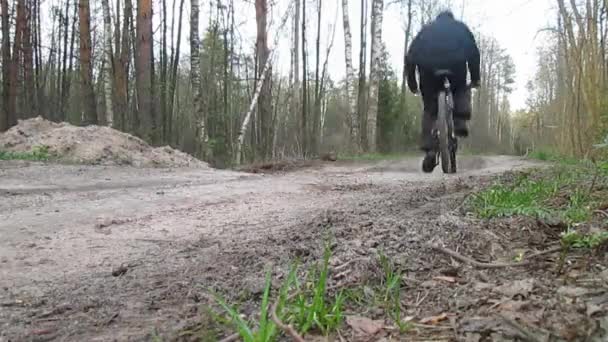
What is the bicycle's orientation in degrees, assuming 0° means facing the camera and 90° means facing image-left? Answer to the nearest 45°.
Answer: approximately 180°

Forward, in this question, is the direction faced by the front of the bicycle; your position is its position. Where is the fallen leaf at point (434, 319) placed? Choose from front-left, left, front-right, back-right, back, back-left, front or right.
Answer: back

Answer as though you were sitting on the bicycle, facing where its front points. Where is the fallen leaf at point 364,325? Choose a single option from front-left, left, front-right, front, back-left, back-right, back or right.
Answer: back

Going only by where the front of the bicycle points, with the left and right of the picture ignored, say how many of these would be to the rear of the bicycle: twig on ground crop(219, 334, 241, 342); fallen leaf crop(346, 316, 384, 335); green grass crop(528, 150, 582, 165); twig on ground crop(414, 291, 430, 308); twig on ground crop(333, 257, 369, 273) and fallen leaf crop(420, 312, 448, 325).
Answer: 5

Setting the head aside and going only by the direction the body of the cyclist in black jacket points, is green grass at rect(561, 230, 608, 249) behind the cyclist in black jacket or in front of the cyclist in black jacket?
behind

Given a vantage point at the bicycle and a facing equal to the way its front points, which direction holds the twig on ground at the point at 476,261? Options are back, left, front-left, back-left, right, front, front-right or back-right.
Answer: back

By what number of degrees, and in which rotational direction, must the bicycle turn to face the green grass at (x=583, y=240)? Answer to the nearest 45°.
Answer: approximately 180°

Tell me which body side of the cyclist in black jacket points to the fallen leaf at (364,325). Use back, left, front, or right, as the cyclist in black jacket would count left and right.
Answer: back

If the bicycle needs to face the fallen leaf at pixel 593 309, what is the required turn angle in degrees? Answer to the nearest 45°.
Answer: approximately 180°

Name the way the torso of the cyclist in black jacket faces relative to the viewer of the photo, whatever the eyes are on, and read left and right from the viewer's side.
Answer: facing away from the viewer

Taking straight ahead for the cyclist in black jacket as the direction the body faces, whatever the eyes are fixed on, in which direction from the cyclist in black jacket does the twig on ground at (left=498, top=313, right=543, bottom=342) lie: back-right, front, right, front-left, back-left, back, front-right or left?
back

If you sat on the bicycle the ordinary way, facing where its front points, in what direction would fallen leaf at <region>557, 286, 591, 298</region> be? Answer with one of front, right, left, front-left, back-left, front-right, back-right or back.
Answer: back

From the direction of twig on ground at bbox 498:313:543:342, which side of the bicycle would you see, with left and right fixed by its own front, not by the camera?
back

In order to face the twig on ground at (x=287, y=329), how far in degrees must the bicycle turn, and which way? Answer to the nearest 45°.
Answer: approximately 180°

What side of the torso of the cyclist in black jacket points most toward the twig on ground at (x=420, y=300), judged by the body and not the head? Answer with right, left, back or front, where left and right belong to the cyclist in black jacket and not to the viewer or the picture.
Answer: back

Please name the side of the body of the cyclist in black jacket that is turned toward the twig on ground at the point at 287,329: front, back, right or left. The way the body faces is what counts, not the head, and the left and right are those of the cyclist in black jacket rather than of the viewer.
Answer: back

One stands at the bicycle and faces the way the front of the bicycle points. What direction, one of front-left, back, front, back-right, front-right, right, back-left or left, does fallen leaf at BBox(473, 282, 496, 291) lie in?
back
